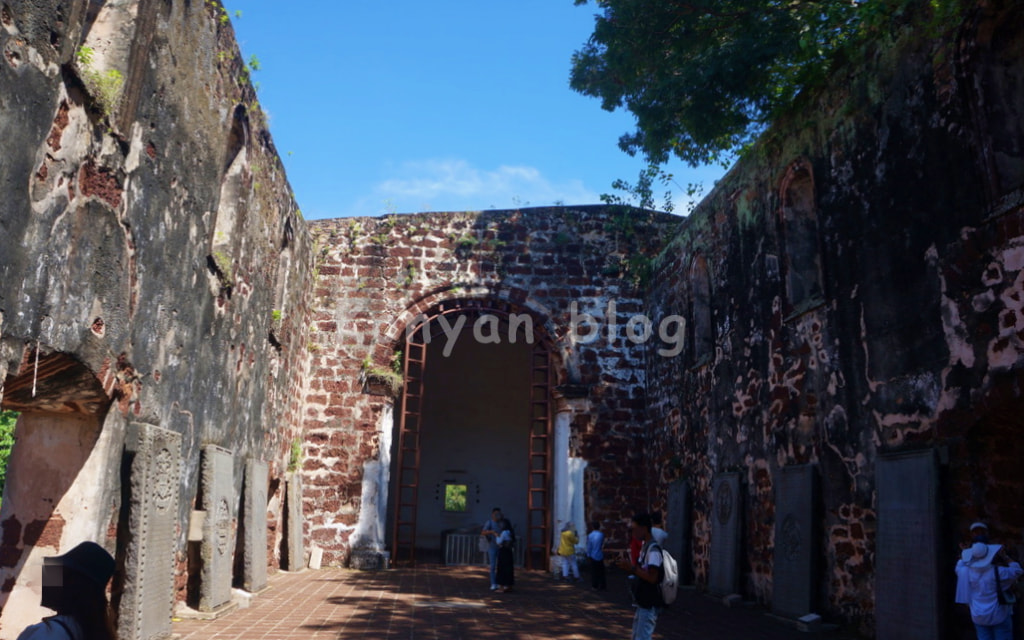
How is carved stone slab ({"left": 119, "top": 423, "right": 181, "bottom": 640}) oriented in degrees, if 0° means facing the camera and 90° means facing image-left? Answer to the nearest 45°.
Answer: approximately 315°

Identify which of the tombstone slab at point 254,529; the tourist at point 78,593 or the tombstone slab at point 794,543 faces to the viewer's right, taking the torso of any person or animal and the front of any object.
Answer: the tombstone slab at point 254,529

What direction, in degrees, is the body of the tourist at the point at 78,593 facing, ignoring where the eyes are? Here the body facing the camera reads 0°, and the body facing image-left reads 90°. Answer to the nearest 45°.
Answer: approximately 90°

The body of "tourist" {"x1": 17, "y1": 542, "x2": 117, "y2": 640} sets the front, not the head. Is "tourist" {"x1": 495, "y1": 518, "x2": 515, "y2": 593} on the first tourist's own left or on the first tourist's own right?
on the first tourist's own right

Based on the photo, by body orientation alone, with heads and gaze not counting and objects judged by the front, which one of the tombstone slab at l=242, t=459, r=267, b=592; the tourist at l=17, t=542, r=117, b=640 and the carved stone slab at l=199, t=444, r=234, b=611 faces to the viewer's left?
the tourist

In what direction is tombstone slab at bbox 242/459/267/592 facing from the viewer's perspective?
to the viewer's right

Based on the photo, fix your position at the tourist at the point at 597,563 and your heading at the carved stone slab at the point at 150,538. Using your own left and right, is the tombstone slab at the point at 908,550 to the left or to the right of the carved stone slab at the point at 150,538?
left

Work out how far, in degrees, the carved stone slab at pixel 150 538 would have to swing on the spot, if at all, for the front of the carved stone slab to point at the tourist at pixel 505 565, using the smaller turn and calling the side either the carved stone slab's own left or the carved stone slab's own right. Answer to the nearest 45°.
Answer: approximately 90° to the carved stone slab's own left

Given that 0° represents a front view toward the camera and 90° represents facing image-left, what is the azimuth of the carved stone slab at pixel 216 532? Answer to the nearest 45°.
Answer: approximately 315°
